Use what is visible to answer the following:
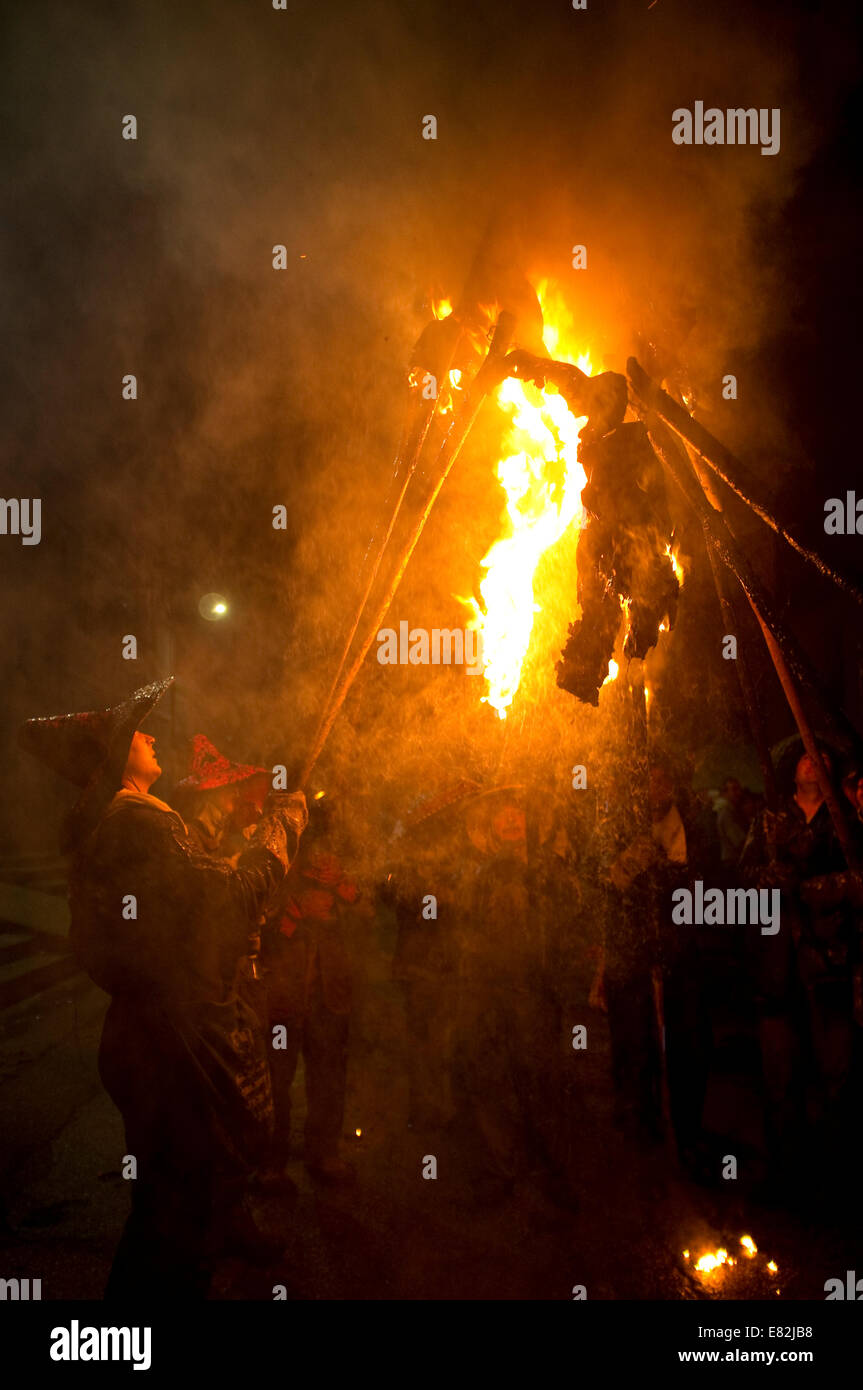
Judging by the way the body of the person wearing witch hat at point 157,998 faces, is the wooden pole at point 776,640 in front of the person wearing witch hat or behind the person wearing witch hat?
in front

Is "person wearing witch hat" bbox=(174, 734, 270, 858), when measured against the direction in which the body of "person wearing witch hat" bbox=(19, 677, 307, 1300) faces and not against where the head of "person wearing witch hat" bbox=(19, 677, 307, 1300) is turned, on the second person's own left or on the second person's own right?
on the second person's own left

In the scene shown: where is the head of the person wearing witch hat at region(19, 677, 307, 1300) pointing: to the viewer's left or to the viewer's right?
to the viewer's right

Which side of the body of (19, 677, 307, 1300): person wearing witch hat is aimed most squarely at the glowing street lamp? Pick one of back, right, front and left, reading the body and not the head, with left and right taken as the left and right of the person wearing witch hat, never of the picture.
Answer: left

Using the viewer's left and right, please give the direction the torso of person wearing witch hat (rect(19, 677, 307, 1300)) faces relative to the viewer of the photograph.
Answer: facing to the right of the viewer
